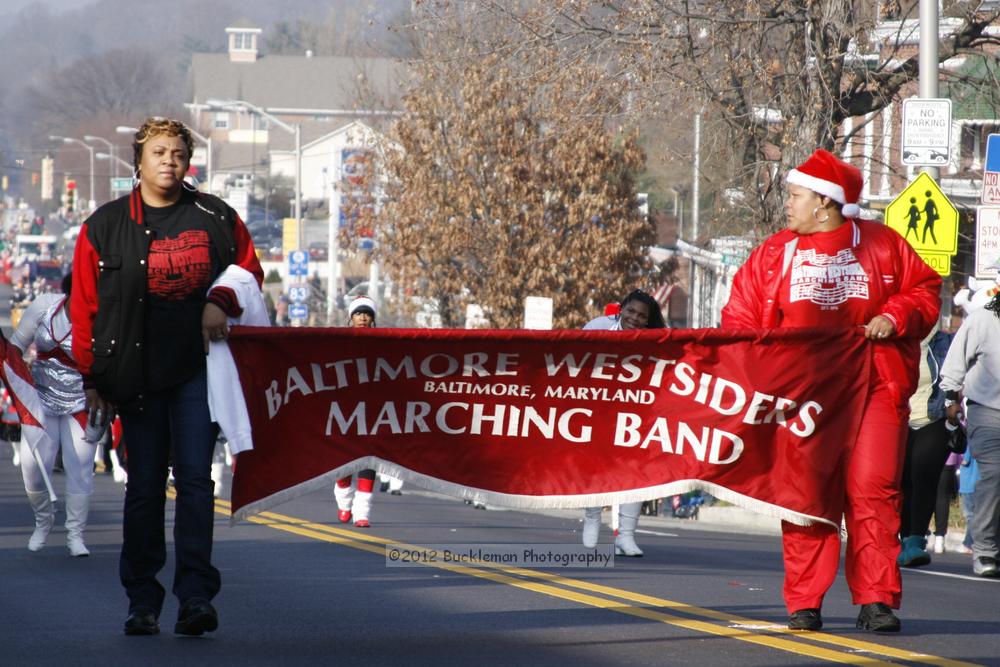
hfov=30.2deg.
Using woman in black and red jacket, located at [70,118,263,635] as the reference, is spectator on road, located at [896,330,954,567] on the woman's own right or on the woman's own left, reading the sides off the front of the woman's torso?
on the woman's own left

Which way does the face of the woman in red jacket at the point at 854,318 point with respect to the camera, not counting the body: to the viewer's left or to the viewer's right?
to the viewer's left

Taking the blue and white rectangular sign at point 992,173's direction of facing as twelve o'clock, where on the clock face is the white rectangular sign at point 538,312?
the white rectangular sign at point 538,312 is roughly at 5 o'clock from the blue and white rectangular sign at point 992,173.

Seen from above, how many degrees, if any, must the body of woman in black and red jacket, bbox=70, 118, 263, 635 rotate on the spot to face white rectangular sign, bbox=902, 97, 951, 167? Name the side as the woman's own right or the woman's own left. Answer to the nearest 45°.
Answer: approximately 135° to the woman's own left

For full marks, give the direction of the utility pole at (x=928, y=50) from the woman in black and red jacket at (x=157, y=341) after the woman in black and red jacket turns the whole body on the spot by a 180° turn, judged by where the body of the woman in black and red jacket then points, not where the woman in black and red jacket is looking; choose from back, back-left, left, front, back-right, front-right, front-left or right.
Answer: front-right

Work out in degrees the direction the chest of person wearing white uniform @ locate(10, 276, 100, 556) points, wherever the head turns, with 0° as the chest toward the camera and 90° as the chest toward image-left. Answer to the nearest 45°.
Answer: approximately 0°
